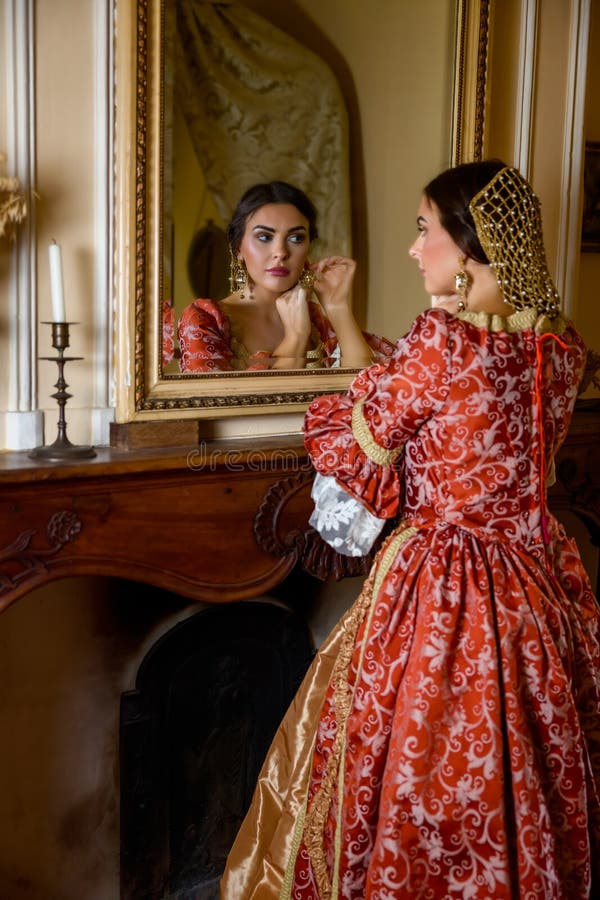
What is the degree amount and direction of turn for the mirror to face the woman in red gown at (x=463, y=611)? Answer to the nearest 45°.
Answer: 0° — it already faces them

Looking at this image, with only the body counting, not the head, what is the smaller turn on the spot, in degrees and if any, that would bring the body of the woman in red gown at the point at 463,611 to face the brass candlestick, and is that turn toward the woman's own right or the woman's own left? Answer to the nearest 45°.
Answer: approximately 45° to the woman's own left

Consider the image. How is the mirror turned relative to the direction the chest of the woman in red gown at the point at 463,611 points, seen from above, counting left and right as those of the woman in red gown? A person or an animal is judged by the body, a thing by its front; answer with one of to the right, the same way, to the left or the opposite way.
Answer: the opposite way

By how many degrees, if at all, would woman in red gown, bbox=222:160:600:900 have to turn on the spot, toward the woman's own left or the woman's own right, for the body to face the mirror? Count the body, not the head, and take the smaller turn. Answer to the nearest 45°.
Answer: approximately 45° to the woman's own left

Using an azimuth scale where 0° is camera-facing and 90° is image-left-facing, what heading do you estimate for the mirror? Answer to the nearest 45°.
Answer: approximately 315°

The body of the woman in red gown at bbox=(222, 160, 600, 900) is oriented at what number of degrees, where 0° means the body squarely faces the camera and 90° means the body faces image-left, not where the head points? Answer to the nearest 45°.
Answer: approximately 135°

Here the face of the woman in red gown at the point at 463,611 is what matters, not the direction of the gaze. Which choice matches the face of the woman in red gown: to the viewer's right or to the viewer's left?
to the viewer's left
